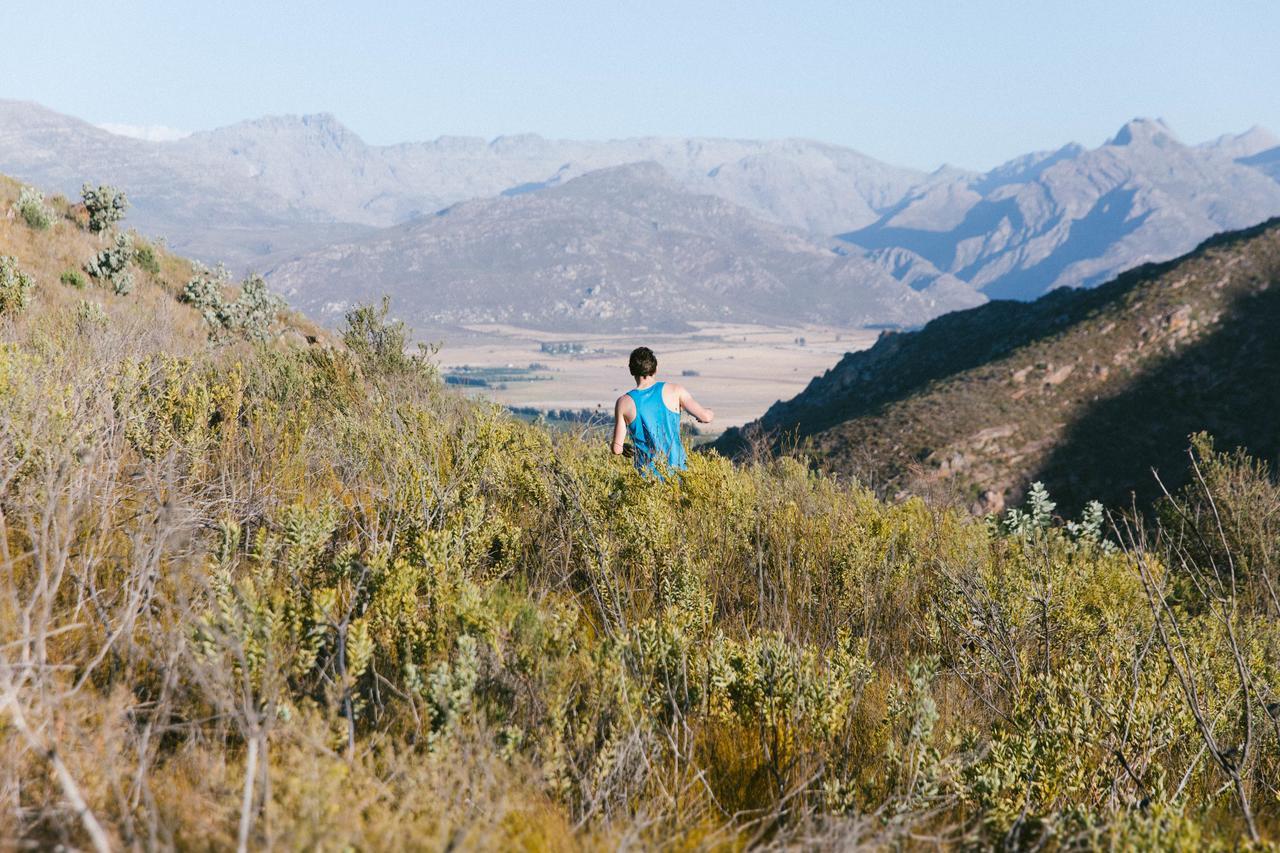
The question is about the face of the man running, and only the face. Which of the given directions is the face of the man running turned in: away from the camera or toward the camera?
away from the camera

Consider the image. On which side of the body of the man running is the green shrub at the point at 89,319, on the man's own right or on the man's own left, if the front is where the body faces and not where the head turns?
on the man's own left

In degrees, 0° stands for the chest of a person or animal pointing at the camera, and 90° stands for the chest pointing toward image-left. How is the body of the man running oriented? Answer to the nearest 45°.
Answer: approximately 180°
